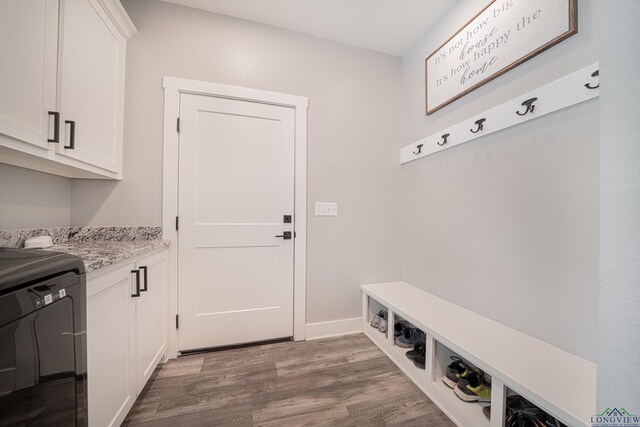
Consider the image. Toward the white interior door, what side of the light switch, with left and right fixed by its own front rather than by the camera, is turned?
right

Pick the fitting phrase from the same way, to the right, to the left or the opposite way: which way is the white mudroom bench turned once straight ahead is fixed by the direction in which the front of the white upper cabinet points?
the opposite way

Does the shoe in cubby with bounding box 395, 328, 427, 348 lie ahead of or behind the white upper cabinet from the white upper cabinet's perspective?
ahead

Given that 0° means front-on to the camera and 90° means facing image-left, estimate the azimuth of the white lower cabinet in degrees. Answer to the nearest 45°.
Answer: approximately 315°

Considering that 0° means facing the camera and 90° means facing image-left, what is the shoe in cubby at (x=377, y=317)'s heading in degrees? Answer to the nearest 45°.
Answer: approximately 45°

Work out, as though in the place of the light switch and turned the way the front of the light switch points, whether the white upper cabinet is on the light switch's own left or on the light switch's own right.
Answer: on the light switch's own right
